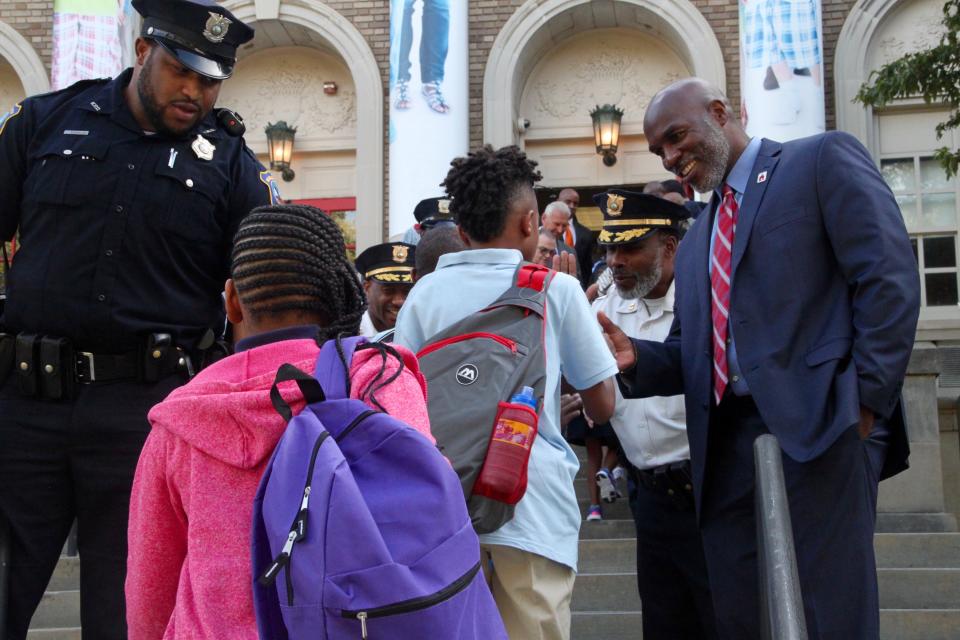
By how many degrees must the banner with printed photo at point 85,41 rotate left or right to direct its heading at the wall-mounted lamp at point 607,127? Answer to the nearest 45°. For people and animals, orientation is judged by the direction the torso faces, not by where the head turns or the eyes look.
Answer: approximately 90° to its left

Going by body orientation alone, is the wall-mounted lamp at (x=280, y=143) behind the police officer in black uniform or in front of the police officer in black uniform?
behind

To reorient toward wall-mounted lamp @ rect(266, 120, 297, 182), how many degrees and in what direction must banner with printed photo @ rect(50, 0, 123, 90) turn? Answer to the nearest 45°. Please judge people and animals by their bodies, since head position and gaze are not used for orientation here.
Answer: approximately 90° to its left

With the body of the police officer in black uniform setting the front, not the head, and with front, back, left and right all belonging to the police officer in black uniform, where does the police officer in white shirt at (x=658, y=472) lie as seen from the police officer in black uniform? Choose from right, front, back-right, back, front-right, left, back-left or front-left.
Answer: left

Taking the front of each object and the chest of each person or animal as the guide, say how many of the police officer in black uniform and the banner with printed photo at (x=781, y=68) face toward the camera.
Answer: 2

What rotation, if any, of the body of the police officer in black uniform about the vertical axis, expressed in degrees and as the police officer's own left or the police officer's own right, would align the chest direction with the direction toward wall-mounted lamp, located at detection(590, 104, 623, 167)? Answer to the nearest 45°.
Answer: approximately 135° to the police officer's own left

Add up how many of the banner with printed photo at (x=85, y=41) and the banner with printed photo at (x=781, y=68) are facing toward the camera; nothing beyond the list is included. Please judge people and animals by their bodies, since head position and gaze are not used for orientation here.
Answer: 2

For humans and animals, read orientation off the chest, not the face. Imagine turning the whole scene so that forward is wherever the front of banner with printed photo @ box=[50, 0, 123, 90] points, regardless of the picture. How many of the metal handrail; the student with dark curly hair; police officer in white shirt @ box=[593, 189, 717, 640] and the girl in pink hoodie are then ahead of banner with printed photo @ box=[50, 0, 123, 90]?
4

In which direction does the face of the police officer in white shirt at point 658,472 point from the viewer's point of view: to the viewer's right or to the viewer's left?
to the viewer's left

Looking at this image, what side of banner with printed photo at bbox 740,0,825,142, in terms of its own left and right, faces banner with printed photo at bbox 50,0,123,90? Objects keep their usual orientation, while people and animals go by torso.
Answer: right

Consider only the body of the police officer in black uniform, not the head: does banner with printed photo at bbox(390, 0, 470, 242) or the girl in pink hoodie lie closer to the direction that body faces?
the girl in pink hoodie
